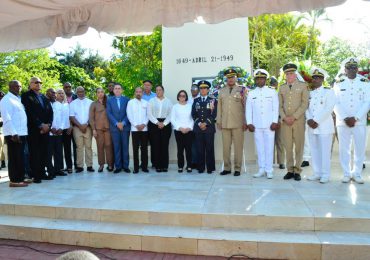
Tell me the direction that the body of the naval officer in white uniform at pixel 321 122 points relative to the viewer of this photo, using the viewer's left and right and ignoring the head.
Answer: facing the viewer and to the left of the viewer

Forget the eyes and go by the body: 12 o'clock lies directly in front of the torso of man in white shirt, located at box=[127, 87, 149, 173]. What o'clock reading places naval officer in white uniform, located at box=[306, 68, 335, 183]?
The naval officer in white uniform is roughly at 10 o'clock from the man in white shirt.

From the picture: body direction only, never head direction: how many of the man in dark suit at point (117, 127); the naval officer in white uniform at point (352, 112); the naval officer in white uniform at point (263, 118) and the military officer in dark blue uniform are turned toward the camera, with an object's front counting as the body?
4

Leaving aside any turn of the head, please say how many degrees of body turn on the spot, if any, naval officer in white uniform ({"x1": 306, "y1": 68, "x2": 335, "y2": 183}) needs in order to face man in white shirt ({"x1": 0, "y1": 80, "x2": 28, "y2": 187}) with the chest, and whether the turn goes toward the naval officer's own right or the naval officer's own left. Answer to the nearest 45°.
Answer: approximately 45° to the naval officer's own right

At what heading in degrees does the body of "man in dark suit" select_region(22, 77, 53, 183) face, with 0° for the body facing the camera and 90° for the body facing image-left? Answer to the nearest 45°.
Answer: approximately 315°

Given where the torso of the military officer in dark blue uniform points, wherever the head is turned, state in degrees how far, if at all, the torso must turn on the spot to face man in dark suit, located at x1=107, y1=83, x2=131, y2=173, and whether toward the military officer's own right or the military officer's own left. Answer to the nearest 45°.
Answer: approximately 90° to the military officer's own right

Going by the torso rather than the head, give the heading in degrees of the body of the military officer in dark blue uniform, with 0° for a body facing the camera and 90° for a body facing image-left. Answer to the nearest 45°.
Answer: approximately 0°

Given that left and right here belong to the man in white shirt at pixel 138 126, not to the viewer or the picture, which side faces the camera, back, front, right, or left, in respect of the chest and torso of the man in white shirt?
front

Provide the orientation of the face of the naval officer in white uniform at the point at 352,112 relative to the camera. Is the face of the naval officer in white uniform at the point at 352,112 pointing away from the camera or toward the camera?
toward the camera

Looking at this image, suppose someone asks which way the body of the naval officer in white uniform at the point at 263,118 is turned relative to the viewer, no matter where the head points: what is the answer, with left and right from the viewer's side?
facing the viewer

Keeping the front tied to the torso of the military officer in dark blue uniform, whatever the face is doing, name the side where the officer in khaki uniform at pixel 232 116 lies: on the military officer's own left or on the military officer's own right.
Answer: on the military officer's own left

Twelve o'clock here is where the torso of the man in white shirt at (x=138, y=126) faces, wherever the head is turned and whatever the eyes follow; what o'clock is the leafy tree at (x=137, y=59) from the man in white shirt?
The leafy tree is roughly at 6 o'clock from the man in white shirt.
